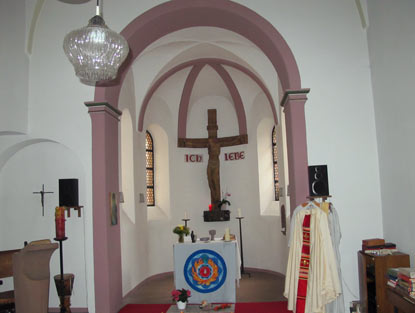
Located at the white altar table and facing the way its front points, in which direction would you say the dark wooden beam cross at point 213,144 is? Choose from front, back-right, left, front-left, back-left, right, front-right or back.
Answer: back

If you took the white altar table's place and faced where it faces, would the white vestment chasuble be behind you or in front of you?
in front

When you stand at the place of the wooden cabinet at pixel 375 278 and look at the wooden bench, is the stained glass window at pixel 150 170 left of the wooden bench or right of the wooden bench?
right

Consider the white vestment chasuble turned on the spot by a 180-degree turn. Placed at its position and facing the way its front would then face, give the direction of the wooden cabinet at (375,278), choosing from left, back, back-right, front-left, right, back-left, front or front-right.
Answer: front-right

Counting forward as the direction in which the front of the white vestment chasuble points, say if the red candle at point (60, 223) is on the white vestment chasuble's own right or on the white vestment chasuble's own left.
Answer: on the white vestment chasuble's own right

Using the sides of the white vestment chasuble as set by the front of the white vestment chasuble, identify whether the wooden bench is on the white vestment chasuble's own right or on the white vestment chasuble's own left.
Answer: on the white vestment chasuble's own right

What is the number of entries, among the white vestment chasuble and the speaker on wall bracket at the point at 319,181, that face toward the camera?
2
